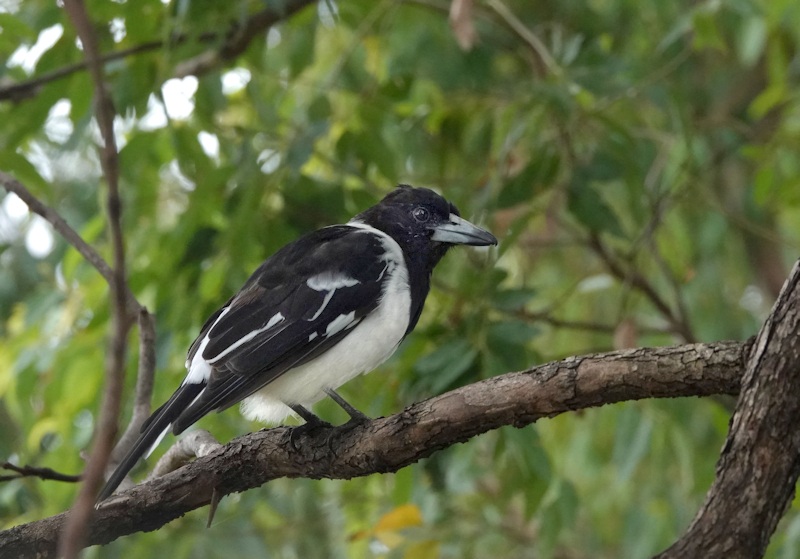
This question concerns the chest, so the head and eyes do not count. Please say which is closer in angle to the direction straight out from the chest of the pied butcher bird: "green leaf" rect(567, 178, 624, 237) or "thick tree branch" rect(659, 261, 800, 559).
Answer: the thick tree branch

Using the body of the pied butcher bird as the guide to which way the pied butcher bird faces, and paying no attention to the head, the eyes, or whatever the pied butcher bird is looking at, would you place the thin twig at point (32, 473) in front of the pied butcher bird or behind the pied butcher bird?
behind

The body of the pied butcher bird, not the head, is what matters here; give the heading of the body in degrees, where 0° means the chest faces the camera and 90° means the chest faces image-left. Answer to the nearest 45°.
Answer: approximately 270°

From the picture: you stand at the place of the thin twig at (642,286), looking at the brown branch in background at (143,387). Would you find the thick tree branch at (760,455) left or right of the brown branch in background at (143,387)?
left

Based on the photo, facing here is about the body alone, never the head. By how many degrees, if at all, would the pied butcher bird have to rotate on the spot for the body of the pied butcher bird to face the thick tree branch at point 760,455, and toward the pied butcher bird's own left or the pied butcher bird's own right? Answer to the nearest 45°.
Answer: approximately 45° to the pied butcher bird's own right

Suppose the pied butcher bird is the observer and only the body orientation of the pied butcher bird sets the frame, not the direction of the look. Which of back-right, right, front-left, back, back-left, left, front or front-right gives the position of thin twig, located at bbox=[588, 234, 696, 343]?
front-left

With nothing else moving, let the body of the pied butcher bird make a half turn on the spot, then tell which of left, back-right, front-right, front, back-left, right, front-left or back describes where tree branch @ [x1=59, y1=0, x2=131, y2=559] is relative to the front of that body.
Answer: front
